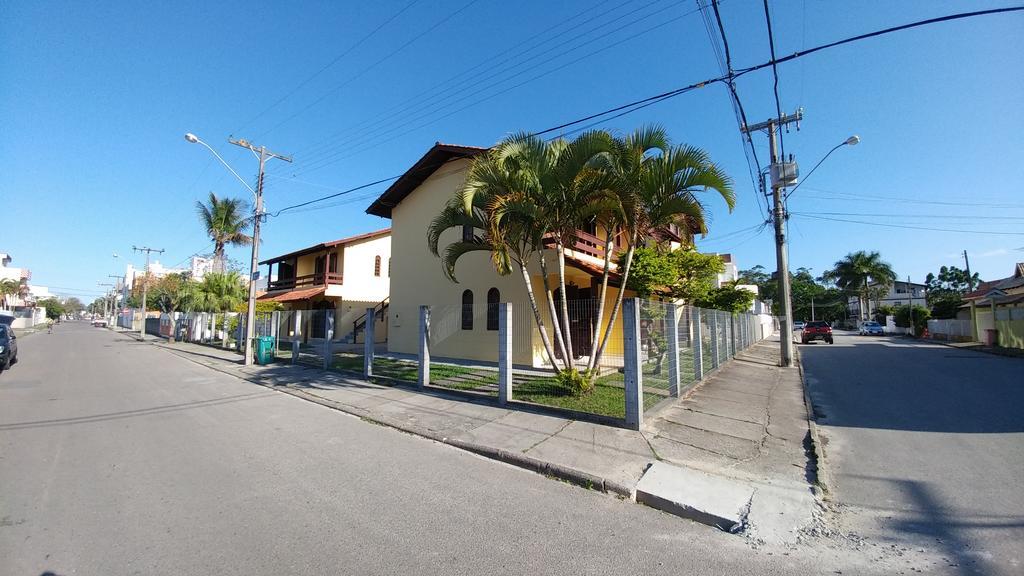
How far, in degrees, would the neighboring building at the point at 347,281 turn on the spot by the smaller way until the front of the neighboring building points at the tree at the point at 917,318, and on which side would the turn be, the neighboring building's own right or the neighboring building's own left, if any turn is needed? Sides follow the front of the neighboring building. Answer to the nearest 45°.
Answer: approximately 135° to the neighboring building's own left

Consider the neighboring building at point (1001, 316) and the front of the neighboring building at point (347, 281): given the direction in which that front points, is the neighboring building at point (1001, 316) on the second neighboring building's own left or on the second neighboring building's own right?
on the second neighboring building's own left

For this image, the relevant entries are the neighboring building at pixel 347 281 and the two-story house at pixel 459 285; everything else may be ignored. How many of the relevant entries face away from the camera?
0

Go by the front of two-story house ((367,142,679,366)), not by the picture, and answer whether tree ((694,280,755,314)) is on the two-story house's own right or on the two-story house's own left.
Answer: on the two-story house's own left

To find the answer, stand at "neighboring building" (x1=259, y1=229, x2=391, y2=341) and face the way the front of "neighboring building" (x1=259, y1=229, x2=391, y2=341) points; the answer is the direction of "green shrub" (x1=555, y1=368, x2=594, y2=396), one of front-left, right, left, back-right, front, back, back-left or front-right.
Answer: front-left

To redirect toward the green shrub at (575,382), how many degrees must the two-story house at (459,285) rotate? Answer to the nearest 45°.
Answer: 0° — it already faces it

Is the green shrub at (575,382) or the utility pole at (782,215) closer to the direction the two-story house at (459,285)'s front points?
the green shrub

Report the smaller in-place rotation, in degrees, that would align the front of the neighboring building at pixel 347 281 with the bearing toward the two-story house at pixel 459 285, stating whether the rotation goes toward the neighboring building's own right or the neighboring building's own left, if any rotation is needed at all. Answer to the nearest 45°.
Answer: approximately 45° to the neighboring building's own left

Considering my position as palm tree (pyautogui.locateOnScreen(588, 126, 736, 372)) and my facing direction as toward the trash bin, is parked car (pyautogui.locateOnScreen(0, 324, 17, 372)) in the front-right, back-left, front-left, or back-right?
front-left

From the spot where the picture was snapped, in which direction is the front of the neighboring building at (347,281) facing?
facing the viewer and to the left of the viewer

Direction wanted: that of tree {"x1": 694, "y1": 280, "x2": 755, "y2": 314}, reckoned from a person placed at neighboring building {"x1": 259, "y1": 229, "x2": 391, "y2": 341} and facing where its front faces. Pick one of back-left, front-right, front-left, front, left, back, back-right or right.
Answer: left

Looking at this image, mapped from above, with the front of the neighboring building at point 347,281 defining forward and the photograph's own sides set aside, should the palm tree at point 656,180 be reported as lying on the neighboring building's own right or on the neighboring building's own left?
on the neighboring building's own left

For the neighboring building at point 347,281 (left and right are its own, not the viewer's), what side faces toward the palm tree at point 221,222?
right
